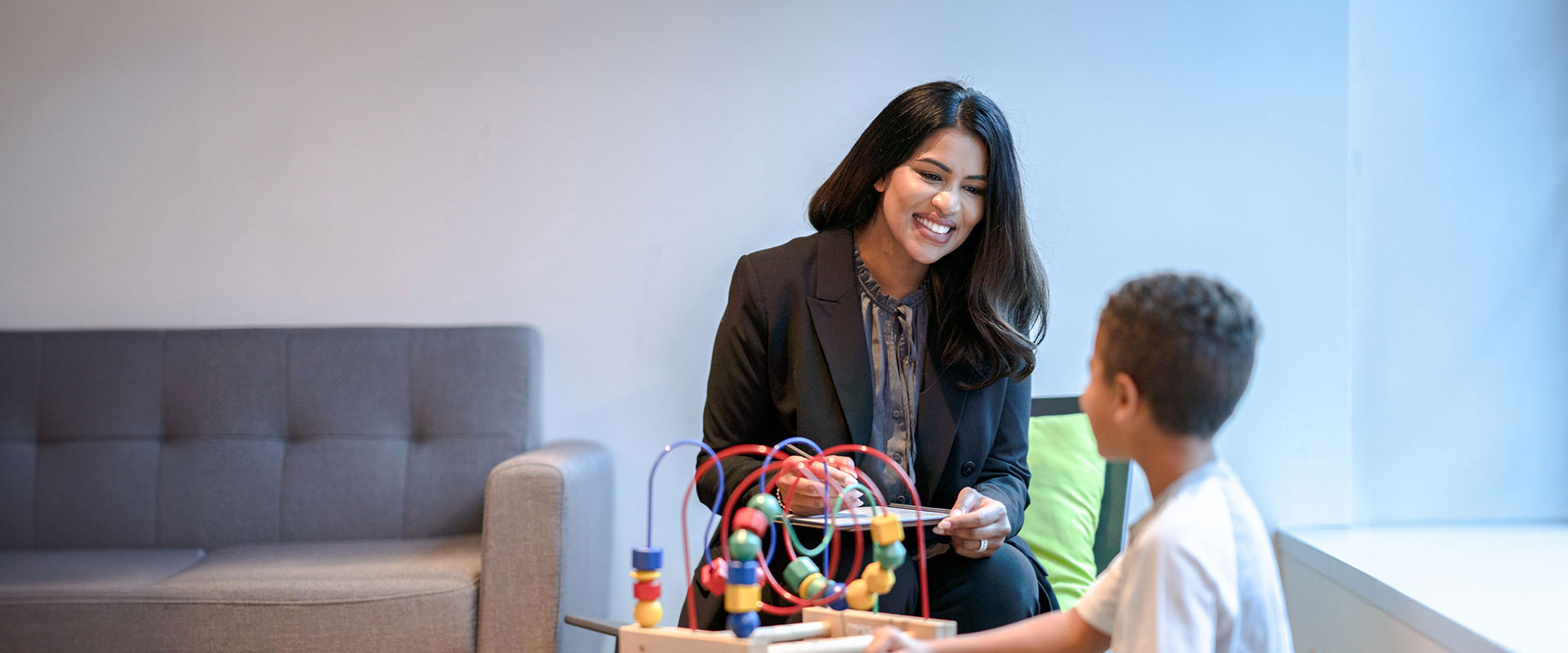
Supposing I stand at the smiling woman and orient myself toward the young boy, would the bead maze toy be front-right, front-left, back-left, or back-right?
front-right

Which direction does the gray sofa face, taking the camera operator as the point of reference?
facing the viewer

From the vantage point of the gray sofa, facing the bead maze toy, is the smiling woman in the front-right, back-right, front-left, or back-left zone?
front-left

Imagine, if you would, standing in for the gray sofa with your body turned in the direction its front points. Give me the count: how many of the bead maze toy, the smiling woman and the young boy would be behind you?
0

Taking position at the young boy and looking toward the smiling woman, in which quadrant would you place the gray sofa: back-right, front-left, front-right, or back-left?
front-left

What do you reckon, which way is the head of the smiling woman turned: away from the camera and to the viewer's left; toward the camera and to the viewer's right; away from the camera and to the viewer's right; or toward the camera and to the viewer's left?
toward the camera and to the viewer's right

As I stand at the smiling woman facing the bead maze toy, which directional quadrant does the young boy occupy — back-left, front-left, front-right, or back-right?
front-left

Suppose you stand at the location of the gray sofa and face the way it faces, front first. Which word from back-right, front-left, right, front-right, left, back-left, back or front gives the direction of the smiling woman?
front-left

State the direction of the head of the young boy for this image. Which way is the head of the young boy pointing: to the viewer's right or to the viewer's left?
to the viewer's left

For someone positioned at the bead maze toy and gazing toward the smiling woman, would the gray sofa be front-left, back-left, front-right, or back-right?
front-left

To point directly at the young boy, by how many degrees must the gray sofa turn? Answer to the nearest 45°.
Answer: approximately 45° to its left

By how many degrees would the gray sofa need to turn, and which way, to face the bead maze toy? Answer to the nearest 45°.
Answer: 0° — it already faces it
